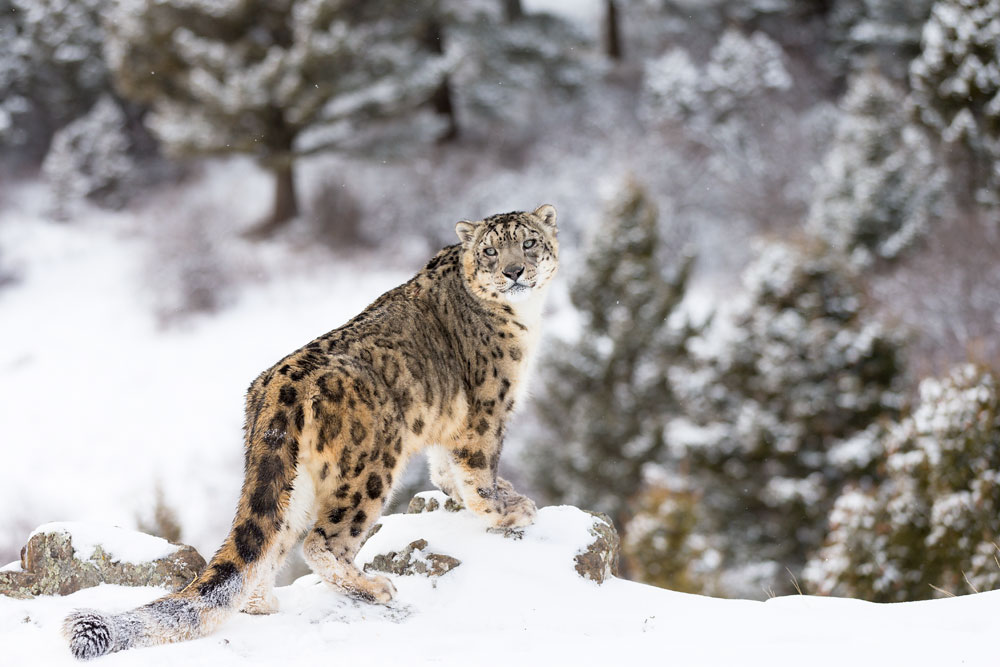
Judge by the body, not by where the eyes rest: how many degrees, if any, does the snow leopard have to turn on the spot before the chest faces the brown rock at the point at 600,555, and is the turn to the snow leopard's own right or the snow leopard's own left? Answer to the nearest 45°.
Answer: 0° — it already faces it

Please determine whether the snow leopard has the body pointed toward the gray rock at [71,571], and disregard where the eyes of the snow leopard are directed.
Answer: no

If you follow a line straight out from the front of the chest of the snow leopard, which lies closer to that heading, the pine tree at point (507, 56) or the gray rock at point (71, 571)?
the pine tree

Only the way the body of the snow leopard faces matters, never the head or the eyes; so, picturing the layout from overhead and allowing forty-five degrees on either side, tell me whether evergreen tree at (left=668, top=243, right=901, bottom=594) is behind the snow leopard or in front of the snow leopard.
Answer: in front

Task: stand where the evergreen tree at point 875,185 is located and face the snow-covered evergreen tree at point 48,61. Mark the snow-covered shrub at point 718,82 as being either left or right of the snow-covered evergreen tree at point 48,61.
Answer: right

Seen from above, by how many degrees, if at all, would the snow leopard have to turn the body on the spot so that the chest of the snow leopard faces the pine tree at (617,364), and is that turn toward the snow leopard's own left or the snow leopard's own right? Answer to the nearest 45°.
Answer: approximately 45° to the snow leopard's own left

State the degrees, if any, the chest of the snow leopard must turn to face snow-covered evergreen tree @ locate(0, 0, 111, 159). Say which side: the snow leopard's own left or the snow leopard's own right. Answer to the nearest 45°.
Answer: approximately 45° to the snow leopard's own left

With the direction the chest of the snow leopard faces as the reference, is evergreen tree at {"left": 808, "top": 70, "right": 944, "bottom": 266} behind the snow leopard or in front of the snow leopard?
in front

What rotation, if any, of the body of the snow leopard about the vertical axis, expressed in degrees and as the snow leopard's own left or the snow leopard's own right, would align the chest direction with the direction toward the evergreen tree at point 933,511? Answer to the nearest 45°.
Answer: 0° — it already faces it

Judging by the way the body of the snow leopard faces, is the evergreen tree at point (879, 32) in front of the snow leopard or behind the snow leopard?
in front

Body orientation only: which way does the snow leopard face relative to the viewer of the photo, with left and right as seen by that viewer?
facing away from the viewer and to the right of the viewer
